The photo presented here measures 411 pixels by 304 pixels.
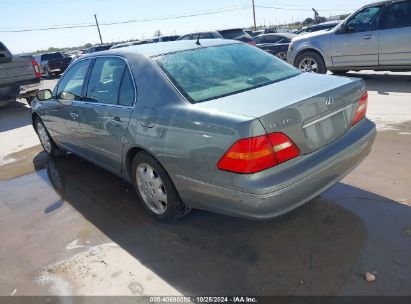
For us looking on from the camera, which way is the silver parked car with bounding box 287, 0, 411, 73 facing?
facing to the left of the viewer

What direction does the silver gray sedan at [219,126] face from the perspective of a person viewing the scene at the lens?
facing away from the viewer and to the left of the viewer

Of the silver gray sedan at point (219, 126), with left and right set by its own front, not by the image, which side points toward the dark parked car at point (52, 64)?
front

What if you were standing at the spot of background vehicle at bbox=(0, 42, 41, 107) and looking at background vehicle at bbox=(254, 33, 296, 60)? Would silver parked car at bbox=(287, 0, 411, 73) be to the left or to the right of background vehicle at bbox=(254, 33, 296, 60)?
right

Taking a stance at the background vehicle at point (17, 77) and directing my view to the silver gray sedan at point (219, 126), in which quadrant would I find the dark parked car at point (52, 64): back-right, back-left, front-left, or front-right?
back-left

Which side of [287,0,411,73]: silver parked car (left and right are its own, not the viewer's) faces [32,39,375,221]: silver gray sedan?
left

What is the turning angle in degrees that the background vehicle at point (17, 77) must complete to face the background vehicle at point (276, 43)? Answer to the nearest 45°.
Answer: approximately 180°

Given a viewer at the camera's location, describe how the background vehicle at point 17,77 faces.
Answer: facing to the left of the viewer

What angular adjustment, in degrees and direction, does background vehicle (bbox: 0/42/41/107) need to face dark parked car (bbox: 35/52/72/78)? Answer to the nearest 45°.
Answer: approximately 90° to its right

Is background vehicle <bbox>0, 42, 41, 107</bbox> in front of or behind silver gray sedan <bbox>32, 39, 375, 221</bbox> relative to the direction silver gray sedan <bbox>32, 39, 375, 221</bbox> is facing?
in front

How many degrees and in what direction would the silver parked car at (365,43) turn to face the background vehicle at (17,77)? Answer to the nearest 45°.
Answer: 0° — it already faces it
